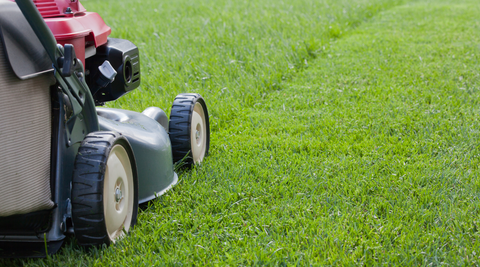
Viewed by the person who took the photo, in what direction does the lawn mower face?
facing away from the viewer and to the right of the viewer
